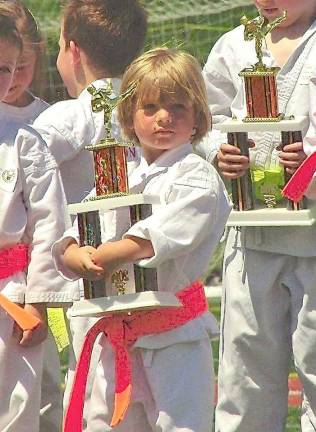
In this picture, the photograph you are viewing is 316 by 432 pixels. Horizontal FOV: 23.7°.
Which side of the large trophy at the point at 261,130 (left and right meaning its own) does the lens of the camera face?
front

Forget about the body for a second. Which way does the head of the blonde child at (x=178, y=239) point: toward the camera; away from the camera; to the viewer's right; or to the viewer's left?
toward the camera

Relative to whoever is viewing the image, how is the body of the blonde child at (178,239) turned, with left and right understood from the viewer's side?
facing the viewer and to the left of the viewer
